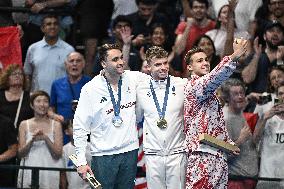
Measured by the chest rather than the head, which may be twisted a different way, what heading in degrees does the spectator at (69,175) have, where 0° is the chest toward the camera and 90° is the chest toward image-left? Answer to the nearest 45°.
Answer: approximately 315°

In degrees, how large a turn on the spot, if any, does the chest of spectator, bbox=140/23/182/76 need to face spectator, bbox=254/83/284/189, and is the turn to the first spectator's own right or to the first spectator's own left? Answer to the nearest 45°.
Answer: approximately 45° to the first spectator's own left

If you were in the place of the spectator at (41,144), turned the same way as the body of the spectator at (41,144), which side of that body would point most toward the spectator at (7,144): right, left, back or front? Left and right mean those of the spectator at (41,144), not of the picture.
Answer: right

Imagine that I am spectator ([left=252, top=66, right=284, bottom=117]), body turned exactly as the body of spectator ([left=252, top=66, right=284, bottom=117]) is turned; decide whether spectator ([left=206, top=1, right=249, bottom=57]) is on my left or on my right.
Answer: on my right

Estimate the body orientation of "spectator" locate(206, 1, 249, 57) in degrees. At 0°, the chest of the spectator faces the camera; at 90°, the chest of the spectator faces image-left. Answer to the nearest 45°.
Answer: approximately 0°
